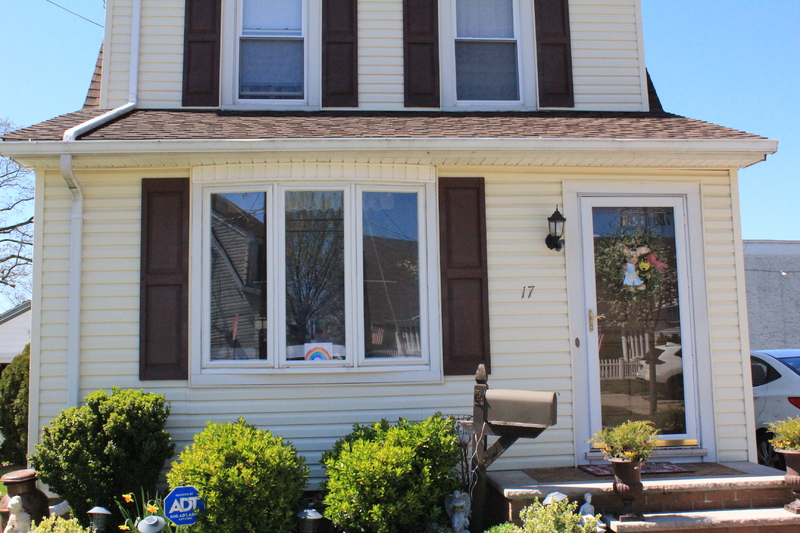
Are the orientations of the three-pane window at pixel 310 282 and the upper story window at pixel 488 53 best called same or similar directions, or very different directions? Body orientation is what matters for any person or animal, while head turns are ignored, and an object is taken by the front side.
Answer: same or similar directions

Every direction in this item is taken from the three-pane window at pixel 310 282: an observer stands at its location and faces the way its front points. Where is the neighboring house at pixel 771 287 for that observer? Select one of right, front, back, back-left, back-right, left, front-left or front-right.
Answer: back-left

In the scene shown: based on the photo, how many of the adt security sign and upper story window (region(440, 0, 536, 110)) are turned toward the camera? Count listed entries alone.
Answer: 2

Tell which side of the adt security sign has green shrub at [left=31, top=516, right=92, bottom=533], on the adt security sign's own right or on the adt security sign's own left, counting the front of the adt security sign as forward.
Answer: on the adt security sign's own right

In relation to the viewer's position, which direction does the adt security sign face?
facing the viewer

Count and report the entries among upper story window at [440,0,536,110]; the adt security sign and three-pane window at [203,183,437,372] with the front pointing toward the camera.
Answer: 3

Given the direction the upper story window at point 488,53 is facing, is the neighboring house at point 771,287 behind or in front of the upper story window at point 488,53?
behind

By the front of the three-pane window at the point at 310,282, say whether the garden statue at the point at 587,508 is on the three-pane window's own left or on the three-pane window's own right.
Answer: on the three-pane window's own left

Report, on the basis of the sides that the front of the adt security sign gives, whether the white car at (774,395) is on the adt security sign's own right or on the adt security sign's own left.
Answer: on the adt security sign's own left

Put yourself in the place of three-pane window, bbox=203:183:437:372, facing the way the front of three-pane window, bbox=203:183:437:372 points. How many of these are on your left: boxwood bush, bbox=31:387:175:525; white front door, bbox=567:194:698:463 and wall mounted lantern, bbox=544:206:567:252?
2

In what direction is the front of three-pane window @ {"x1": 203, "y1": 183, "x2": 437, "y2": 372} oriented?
toward the camera

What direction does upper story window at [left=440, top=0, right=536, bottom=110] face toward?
toward the camera
